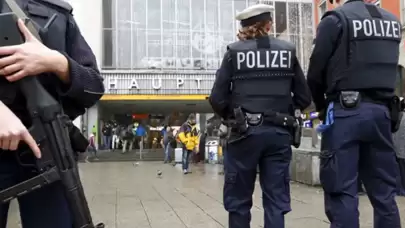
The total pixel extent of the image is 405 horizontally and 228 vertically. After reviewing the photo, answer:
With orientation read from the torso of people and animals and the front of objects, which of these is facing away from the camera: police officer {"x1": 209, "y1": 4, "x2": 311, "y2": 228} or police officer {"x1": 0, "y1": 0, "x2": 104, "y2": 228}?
police officer {"x1": 209, "y1": 4, "x2": 311, "y2": 228}

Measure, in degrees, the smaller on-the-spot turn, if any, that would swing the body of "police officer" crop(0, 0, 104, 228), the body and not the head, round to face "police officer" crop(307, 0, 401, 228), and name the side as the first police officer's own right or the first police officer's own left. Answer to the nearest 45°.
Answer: approximately 135° to the first police officer's own left

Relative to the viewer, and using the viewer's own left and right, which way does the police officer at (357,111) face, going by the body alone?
facing away from the viewer and to the left of the viewer

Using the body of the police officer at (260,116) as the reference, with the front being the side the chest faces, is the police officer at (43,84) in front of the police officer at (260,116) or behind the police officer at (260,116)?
behind

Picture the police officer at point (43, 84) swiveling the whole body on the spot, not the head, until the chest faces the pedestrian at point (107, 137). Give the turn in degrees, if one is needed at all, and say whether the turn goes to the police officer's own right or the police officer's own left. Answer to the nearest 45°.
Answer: approximately 135° to the police officer's own right

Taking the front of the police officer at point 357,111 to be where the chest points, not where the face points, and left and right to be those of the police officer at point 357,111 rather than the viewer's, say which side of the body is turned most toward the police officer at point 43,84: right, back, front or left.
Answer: left

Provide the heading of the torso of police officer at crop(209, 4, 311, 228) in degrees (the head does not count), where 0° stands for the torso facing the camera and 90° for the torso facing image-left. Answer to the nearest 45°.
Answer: approximately 180°

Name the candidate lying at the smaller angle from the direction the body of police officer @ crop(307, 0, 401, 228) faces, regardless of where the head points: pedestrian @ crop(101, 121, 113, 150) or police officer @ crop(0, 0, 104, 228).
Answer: the pedestrian

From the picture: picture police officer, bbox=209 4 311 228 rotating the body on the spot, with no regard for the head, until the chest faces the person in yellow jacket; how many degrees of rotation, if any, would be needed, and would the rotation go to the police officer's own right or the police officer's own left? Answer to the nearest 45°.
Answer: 0° — they already face them

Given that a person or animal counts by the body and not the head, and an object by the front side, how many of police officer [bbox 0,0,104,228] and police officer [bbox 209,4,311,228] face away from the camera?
1
